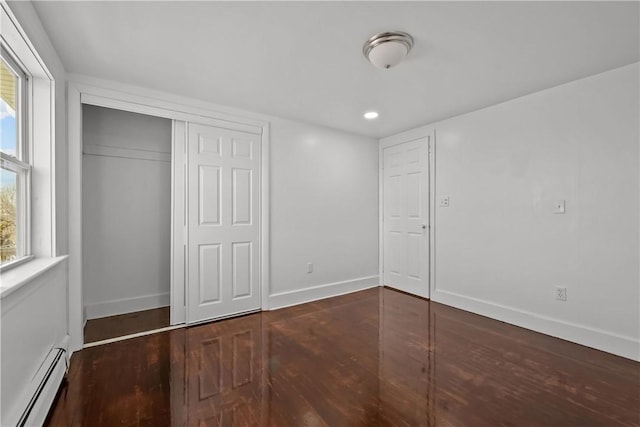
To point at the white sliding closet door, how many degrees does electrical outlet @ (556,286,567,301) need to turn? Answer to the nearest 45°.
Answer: approximately 45° to its right

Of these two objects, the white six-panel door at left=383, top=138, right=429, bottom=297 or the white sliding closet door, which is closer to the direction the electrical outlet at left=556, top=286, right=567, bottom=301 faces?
the white sliding closet door

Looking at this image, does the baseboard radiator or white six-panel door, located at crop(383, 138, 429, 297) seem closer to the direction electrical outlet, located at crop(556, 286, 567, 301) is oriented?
the baseboard radiator

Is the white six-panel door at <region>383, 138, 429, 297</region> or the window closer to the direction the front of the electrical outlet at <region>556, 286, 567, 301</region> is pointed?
the window

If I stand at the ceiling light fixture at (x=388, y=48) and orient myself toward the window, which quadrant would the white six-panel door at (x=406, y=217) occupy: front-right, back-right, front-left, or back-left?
back-right

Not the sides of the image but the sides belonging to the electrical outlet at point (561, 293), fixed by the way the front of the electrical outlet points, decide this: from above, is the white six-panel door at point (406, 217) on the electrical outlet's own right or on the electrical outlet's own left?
on the electrical outlet's own right

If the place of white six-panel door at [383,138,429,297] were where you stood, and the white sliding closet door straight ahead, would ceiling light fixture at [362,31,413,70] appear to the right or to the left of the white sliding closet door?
left

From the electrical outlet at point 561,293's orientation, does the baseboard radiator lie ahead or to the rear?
ahead
